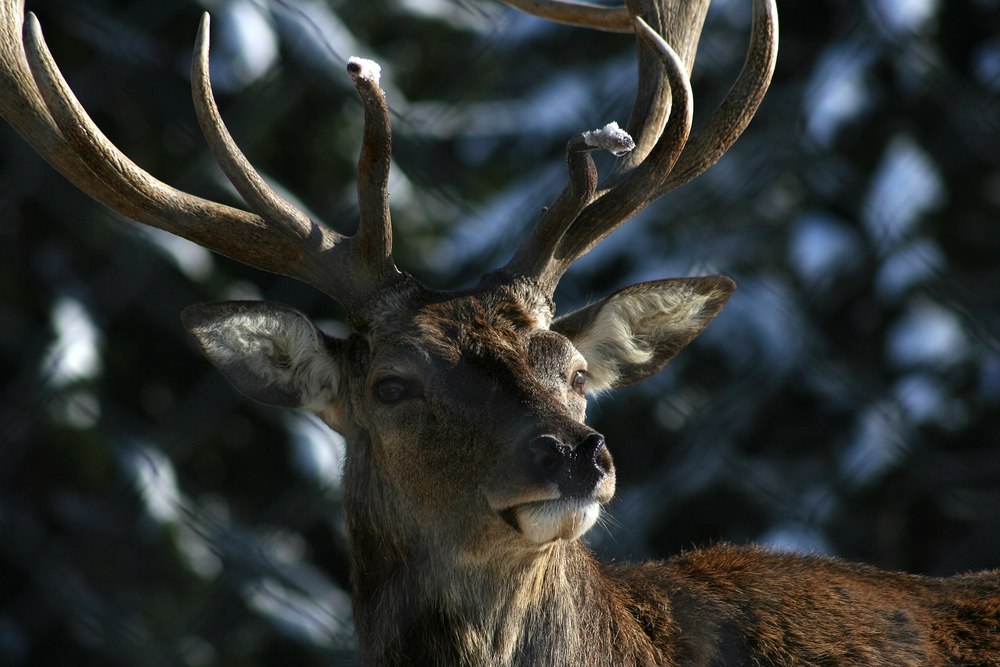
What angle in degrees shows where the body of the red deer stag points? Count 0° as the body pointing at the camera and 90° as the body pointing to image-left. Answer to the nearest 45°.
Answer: approximately 45°
